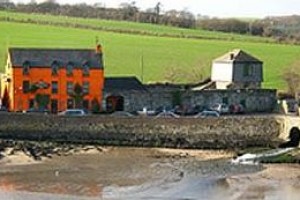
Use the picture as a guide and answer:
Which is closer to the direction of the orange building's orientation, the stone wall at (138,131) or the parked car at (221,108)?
the stone wall

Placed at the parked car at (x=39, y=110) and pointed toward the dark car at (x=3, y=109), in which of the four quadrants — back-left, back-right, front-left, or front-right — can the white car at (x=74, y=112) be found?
back-left

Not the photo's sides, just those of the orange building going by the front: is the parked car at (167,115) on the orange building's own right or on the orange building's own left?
on the orange building's own left

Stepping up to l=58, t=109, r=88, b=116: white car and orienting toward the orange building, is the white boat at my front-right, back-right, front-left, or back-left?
back-right

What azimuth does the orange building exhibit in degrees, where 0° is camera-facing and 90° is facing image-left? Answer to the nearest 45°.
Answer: approximately 0°
